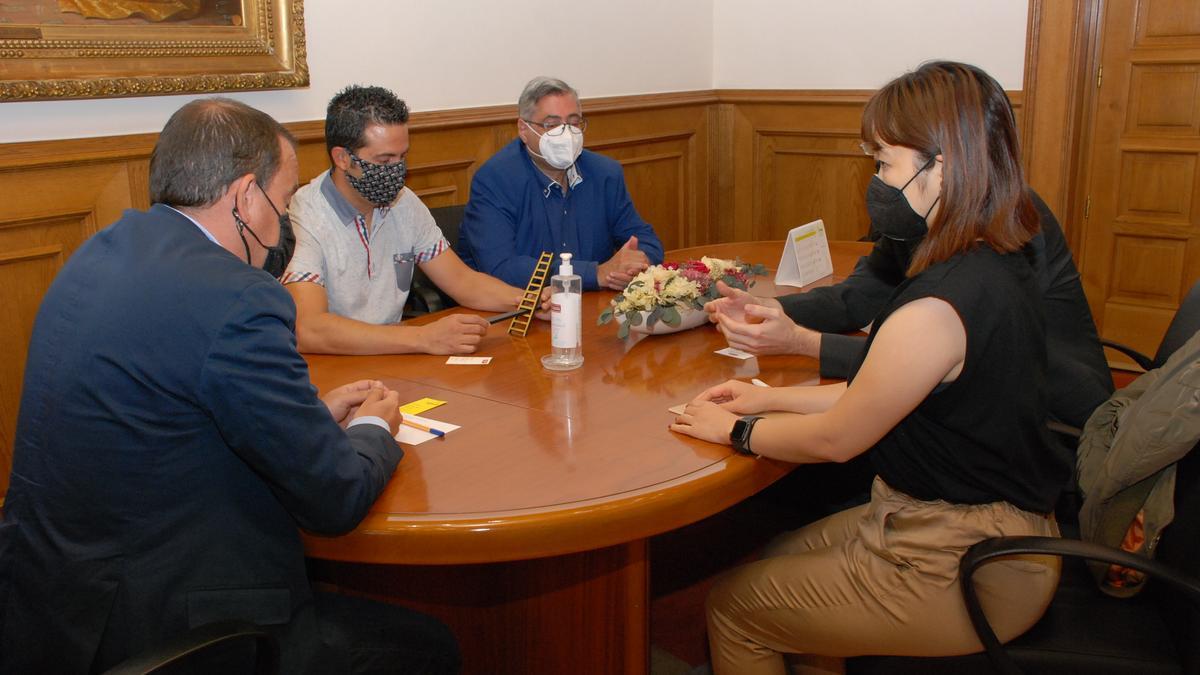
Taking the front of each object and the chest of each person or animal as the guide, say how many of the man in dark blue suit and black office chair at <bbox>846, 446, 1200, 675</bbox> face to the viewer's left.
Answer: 1

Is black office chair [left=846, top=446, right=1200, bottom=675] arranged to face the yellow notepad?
yes

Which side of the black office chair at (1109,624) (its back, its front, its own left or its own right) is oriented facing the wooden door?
right

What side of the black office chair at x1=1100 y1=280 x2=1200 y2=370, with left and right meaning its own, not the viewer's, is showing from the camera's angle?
left

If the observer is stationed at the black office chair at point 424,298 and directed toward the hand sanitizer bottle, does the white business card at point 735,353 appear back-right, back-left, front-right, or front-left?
front-left

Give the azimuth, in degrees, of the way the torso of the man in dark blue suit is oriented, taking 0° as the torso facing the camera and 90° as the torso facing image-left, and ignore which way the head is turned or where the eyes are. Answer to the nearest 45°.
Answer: approximately 225°

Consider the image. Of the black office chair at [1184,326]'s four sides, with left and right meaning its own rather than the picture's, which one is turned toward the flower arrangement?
front

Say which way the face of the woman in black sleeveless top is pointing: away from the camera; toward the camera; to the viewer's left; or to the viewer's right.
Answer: to the viewer's left

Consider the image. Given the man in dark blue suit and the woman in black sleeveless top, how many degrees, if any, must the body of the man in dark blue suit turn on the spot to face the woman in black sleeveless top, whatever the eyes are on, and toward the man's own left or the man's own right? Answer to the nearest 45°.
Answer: approximately 45° to the man's own right

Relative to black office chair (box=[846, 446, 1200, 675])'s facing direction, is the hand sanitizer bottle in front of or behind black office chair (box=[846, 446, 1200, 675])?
in front

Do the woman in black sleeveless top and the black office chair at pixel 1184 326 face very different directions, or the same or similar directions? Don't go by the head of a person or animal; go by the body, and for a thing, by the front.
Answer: same or similar directions

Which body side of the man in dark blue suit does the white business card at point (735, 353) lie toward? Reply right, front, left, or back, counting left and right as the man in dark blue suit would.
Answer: front

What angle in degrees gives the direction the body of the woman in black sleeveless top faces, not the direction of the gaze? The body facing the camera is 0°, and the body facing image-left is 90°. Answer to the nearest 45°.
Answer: approximately 90°

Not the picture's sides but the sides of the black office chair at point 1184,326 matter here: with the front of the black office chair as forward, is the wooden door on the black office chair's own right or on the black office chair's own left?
on the black office chair's own right

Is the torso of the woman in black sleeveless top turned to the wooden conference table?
yes

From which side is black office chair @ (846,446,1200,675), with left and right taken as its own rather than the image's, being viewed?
left

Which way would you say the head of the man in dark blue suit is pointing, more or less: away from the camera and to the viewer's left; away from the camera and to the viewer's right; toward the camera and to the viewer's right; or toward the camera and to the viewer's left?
away from the camera and to the viewer's right
